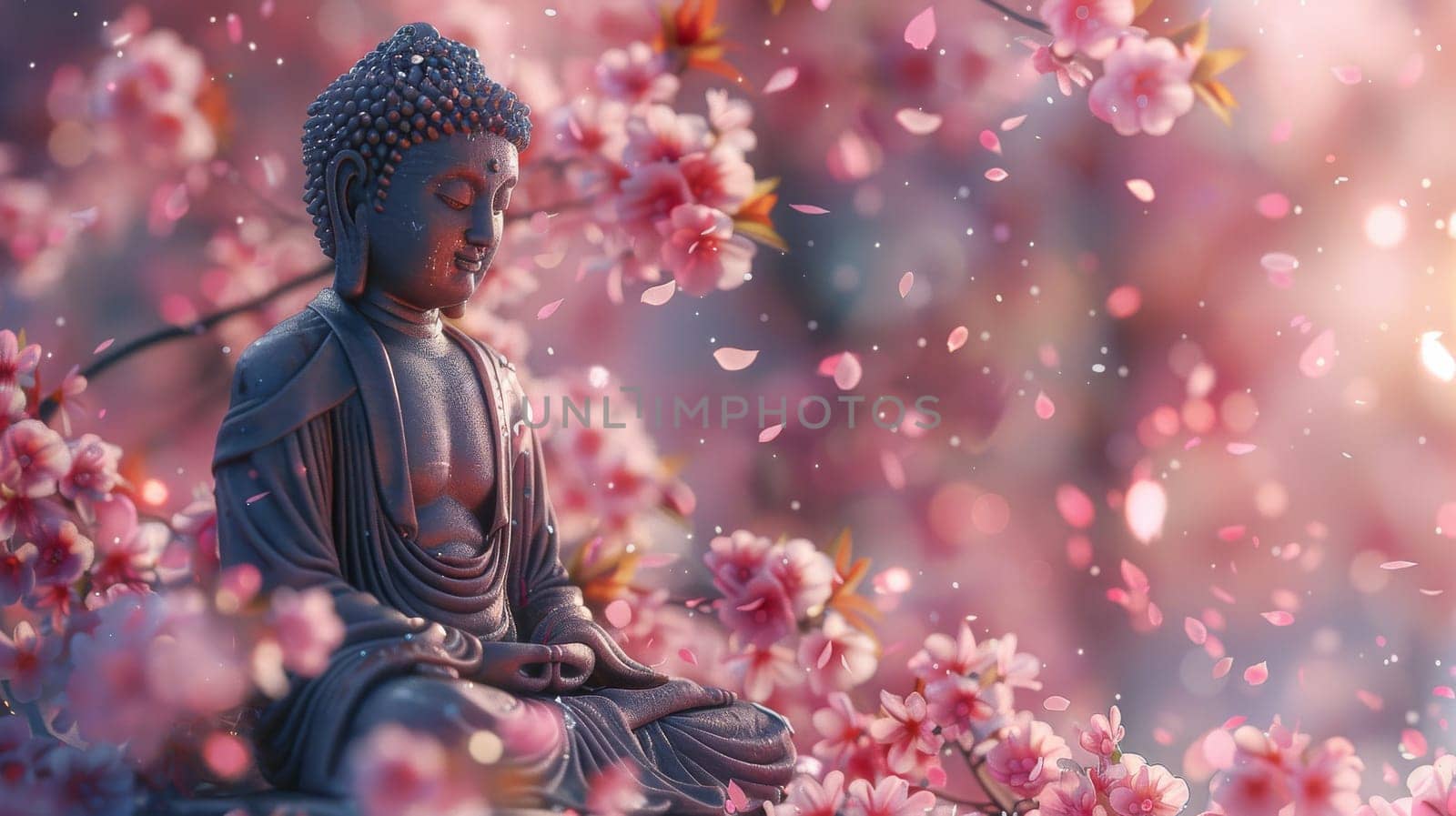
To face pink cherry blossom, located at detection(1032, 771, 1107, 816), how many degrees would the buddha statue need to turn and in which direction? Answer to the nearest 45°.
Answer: approximately 45° to its left

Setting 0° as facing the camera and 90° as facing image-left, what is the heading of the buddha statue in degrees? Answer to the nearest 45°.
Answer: approximately 315°

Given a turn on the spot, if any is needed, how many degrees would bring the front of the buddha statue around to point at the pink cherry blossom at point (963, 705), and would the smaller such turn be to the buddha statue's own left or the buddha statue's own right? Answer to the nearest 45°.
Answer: approximately 45° to the buddha statue's own left

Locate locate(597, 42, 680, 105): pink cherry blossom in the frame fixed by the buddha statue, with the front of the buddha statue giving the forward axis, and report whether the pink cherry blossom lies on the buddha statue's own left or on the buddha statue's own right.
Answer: on the buddha statue's own left

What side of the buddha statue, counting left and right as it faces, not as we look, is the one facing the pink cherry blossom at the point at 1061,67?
left

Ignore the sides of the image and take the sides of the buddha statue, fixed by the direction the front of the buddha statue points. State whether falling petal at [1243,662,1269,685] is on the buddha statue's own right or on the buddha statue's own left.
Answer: on the buddha statue's own left

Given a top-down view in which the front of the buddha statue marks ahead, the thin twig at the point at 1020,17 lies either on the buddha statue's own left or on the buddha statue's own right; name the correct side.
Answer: on the buddha statue's own left

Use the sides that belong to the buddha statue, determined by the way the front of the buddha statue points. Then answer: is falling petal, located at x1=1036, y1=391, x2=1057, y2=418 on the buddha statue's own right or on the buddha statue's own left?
on the buddha statue's own left

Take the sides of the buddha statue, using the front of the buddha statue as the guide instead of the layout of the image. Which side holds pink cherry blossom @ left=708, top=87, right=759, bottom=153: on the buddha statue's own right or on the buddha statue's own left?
on the buddha statue's own left

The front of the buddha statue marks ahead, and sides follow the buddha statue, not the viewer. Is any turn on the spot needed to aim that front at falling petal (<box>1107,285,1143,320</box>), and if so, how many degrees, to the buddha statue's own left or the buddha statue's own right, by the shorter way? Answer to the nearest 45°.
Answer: approximately 90° to the buddha statue's own left

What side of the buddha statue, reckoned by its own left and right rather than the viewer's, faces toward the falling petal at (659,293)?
left
